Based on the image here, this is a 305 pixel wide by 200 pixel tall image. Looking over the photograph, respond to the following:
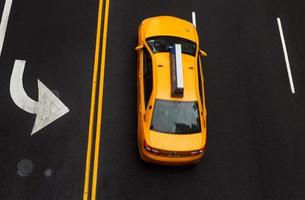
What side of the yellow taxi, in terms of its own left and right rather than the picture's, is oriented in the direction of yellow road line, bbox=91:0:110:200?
left

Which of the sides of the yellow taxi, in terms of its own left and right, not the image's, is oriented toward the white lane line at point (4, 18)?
left

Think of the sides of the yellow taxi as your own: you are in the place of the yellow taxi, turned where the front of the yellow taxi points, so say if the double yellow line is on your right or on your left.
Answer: on your left

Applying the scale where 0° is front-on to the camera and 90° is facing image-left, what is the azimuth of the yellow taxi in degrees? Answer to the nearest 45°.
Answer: approximately 180°
